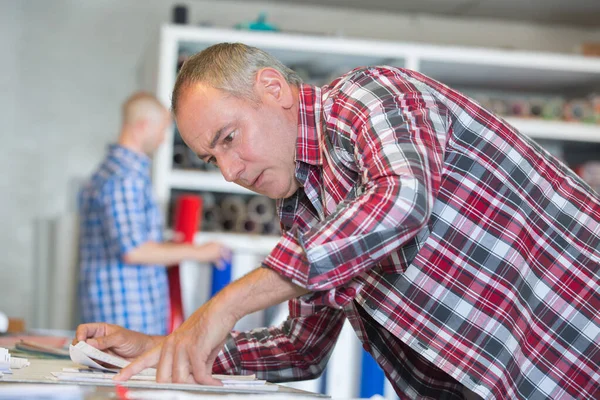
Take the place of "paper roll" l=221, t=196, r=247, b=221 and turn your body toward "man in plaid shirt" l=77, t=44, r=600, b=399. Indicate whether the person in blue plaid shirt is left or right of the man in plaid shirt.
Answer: right

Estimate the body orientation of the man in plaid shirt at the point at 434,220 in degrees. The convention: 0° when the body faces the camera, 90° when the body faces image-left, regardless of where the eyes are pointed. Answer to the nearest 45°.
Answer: approximately 90°

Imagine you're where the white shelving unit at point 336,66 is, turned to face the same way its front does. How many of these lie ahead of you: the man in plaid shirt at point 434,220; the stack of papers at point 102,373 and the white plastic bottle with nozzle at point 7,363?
3

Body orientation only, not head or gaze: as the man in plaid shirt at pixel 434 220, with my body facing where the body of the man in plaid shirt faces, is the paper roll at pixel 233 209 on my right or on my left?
on my right

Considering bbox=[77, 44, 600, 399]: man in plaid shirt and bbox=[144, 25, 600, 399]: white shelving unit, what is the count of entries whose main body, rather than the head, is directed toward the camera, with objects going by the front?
1

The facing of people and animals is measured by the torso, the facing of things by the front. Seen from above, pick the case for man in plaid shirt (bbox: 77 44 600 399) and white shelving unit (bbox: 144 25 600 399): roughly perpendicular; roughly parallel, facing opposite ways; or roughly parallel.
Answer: roughly perpendicular

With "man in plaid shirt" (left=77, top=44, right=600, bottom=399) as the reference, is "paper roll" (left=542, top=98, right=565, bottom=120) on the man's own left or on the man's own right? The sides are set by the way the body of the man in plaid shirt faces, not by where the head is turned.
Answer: on the man's own right

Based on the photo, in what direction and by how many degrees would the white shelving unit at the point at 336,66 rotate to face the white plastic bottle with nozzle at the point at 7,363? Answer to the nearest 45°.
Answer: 0° — it already faces it

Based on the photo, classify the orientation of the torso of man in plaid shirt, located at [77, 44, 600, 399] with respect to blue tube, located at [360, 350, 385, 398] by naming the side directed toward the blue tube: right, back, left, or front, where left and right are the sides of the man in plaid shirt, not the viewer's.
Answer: right

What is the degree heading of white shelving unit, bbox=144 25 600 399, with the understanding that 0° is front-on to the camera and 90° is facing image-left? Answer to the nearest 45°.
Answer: approximately 0°

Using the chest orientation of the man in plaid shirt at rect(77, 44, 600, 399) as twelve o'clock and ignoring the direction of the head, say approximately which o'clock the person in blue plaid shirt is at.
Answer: The person in blue plaid shirt is roughly at 2 o'clock from the man in plaid shirt.

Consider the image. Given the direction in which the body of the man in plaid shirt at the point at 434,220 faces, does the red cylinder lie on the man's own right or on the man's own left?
on the man's own right
